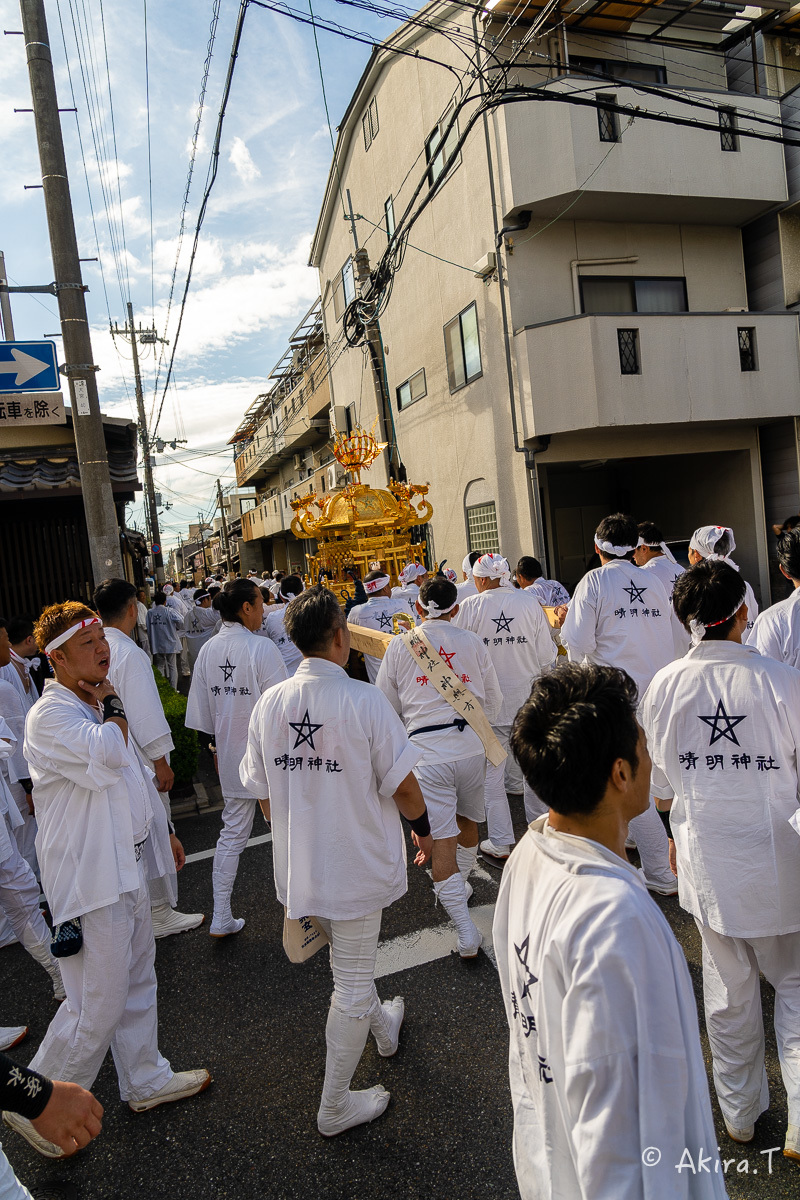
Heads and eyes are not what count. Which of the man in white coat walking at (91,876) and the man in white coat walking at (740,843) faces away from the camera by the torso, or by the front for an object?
the man in white coat walking at (740,843)

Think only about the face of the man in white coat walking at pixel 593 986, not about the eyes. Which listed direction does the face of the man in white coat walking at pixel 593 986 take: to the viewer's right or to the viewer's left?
to the viewer's right

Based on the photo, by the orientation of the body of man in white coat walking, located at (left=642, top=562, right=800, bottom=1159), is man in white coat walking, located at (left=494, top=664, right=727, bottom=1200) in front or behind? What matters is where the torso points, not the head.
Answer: behind

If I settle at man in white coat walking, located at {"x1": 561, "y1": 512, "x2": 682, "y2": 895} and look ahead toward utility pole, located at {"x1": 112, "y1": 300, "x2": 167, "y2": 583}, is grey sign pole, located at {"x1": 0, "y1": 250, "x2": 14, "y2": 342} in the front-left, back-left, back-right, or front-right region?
front-left

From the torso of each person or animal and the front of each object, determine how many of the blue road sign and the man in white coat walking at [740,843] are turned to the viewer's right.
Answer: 0

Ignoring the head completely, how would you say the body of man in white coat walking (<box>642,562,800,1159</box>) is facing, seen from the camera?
away from the camera

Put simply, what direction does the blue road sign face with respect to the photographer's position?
facing the viewer

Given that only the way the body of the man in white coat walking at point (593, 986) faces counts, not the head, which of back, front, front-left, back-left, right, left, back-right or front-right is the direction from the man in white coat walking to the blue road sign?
left

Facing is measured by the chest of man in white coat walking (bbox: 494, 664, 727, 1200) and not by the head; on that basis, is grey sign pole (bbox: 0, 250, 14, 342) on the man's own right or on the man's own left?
on the man's own left

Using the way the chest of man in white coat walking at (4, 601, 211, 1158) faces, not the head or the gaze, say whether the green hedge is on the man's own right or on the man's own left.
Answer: on the man's own left

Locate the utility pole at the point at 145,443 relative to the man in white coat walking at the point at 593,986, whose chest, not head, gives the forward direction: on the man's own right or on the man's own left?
on the man's own left

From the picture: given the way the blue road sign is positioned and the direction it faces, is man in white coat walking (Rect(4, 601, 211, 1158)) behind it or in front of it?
in front

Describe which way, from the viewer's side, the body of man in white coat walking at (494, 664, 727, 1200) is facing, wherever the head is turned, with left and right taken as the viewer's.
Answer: facing away from the viewer and to the right of the viewer

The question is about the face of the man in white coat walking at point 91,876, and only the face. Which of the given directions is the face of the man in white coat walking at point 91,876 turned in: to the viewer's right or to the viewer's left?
to the viewer's right
